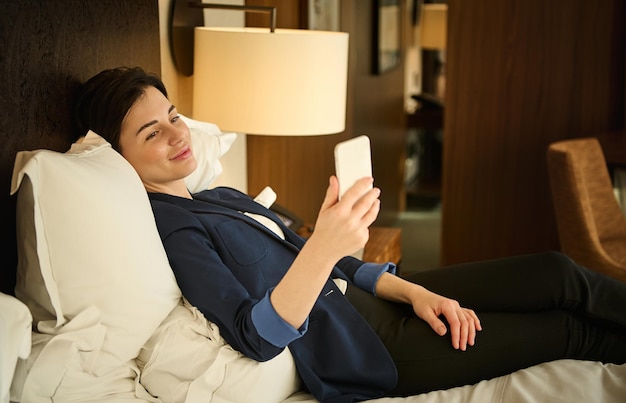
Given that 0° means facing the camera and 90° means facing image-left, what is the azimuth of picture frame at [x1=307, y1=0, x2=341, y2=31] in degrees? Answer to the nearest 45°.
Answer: approximately 0°

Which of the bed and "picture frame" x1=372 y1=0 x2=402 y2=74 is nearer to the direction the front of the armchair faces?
the bed

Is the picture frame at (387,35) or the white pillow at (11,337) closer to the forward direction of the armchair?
the white pillow

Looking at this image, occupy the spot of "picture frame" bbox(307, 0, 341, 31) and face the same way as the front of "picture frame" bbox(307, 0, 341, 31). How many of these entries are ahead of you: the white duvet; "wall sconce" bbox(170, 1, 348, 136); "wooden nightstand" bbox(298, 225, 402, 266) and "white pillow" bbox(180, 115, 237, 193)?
4

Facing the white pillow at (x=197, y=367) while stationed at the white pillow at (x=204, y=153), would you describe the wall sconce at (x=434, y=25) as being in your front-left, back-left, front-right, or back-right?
back-left

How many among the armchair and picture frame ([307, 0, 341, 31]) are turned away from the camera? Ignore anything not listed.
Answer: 0

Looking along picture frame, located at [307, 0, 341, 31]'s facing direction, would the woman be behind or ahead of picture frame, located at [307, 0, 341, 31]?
ahead
